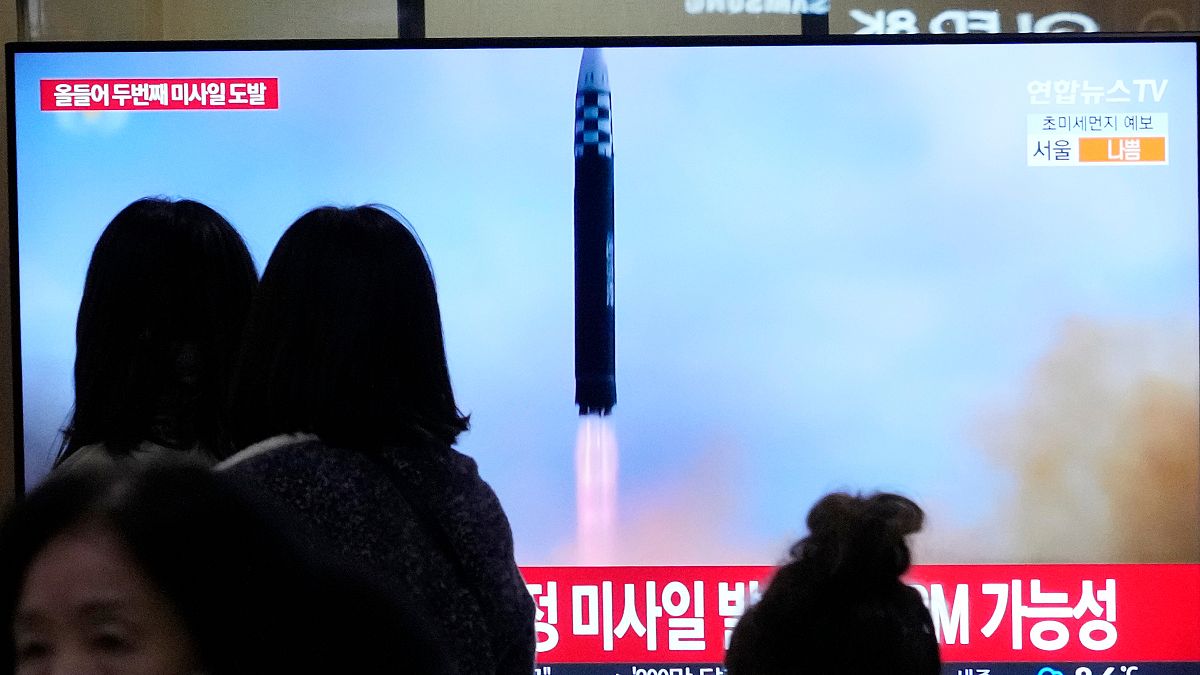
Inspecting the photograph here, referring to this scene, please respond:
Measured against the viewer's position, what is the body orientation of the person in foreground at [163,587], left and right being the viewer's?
facing the viewer and to the left of the viewer

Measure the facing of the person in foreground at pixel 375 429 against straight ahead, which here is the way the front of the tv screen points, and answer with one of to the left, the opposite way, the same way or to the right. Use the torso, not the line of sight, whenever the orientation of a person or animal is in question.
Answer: the opposite way

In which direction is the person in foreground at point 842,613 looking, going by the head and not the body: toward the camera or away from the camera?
away from the camera

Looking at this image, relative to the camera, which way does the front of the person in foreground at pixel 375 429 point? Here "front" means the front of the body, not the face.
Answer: away from the camera

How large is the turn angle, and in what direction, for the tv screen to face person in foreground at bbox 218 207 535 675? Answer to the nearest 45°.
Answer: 0° — it already faces them

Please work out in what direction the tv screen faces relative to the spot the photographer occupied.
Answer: facing the viewer

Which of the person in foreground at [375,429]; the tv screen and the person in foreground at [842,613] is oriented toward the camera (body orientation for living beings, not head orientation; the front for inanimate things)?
the tv screen

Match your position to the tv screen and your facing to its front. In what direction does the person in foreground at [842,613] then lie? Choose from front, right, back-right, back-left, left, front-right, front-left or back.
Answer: front

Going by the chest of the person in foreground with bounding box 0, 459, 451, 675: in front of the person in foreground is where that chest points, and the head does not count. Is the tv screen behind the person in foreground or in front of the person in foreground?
behind

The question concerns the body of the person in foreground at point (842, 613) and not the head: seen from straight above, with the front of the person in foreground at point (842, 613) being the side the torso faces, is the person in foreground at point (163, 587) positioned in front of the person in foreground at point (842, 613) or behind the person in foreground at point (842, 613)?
behind

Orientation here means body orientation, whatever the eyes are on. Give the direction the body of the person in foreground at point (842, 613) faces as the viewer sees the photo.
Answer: away from the camera

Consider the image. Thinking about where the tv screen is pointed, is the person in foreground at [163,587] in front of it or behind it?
in front

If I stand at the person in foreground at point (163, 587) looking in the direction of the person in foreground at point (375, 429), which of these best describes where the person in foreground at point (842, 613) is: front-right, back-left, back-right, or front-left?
front-right
